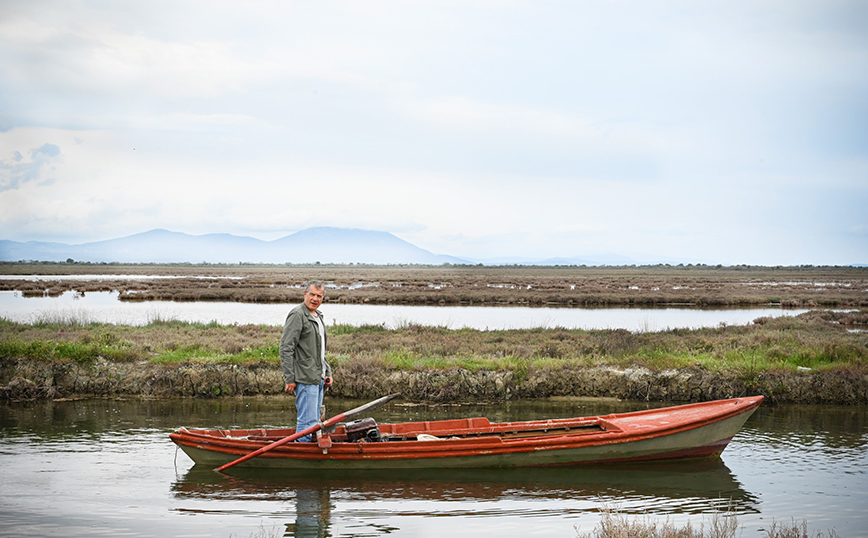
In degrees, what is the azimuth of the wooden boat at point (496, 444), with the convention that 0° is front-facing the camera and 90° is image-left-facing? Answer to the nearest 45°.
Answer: approximately 270°
